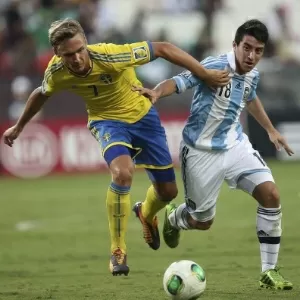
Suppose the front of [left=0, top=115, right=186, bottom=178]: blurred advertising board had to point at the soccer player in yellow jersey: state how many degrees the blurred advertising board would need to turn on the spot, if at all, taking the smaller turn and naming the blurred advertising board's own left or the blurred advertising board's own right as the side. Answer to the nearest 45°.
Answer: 0° — it already faces them

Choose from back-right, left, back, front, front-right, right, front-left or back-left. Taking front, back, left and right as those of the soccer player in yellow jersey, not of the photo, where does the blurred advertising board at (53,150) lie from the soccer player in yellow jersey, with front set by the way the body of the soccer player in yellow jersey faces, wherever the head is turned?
back

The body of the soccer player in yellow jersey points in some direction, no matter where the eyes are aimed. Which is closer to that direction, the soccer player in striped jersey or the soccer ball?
the soccer ball

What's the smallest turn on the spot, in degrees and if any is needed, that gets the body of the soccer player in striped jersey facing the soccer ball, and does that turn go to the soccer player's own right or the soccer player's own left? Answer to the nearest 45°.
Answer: approximately 45° to the soccer player's own right

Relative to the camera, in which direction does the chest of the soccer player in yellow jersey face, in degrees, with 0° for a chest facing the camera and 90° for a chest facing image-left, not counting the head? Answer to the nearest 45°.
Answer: approximately 0°

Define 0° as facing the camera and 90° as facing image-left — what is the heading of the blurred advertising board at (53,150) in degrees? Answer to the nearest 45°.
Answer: approximately 0°

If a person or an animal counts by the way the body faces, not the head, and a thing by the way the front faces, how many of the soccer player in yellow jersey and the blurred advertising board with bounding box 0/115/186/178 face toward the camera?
2

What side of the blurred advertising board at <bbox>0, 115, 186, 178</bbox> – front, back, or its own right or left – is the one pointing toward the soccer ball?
front

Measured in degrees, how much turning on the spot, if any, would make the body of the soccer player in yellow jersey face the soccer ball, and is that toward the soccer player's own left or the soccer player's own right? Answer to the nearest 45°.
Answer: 0° — they already face it

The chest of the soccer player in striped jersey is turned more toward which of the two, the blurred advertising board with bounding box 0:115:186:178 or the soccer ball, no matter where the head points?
the soccer ball
